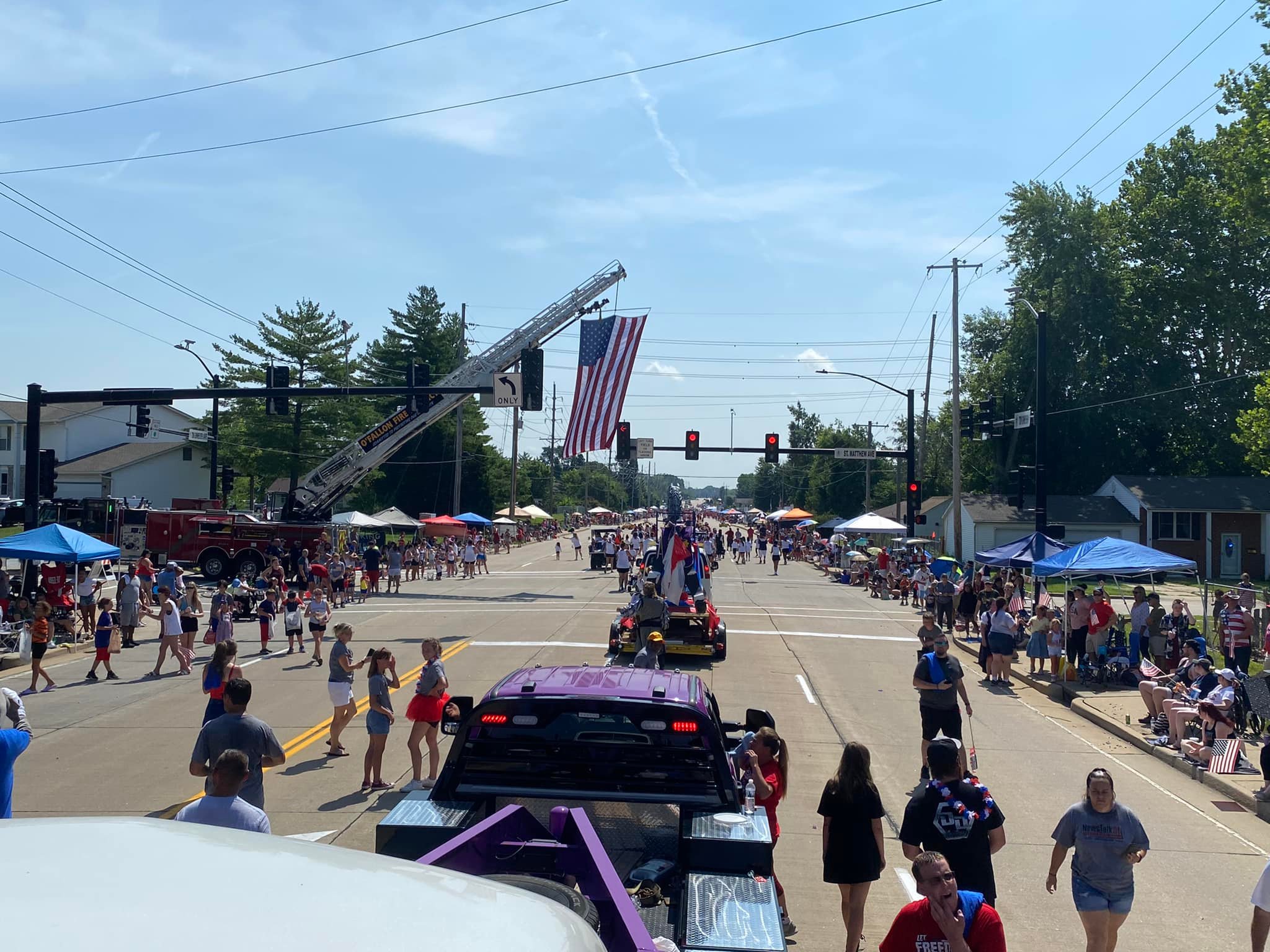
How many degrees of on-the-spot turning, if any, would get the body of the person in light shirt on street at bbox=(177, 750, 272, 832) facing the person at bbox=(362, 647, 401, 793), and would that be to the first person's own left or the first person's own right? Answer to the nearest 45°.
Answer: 0° — they already face them

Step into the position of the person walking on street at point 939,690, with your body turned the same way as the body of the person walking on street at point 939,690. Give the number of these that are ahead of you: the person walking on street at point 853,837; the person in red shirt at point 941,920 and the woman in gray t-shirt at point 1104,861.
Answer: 3

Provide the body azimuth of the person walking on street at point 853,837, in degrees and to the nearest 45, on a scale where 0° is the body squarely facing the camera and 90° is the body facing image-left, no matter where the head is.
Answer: approximately 180°

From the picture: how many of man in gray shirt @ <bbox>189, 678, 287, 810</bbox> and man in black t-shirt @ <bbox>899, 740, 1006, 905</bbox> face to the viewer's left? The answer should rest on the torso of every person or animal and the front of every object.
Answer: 0

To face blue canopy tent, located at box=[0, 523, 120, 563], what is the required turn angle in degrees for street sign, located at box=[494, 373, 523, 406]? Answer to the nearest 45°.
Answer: approximately 45° to its right

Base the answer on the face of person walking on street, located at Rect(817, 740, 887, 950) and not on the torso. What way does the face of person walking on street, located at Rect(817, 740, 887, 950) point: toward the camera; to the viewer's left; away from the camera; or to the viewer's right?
away from the camera

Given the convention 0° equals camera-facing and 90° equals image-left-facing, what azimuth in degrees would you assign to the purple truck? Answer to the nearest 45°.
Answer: approximately 180°

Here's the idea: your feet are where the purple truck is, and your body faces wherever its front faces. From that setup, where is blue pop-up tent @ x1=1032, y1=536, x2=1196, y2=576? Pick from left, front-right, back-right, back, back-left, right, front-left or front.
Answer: front-right

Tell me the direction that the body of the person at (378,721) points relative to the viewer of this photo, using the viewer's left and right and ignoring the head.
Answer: facing to the right of the viewer

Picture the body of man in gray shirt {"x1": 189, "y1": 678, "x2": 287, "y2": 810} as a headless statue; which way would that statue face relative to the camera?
away from the camera

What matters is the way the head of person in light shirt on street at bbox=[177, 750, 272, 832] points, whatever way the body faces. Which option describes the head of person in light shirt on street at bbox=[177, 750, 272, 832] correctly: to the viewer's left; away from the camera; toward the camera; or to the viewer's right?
away from the camera

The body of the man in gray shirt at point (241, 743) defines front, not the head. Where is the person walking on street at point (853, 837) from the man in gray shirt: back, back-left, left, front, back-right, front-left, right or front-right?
back-right

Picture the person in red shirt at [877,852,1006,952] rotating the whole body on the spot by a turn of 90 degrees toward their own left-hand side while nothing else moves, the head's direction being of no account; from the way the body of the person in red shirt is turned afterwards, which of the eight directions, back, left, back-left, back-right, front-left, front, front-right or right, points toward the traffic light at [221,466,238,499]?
back-left
